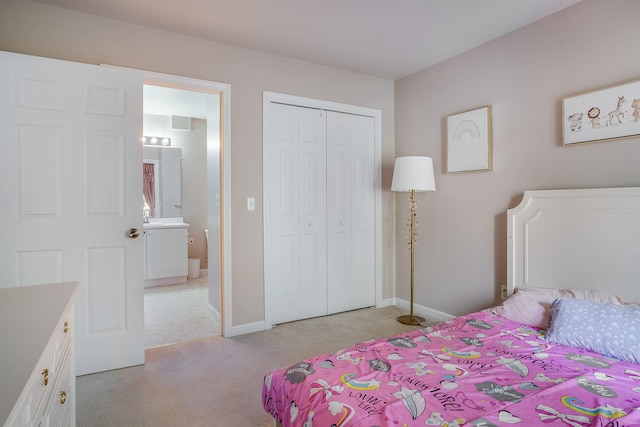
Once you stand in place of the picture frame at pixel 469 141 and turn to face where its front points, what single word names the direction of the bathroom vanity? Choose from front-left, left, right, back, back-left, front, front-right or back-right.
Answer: front-right

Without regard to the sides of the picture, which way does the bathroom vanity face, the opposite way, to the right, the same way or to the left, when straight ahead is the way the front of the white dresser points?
to the right

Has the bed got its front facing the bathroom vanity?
no

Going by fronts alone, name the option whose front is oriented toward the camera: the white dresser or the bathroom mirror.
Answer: the bathroom mirror

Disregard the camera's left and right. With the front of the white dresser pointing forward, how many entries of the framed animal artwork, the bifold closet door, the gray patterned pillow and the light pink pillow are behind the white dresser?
0

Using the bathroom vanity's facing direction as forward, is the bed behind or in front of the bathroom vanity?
in front

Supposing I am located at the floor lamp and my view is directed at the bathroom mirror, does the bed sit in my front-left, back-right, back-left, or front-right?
back-left

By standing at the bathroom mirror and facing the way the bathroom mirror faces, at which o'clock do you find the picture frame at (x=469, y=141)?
The picture frame is roughly at 11 o'clock from the bathroom mirror.

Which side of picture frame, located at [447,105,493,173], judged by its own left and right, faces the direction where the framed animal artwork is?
left

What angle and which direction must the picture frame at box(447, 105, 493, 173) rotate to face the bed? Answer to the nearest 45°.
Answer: approximately 45° to its left

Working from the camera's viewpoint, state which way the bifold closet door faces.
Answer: facing the viewer and to the right of the viewer

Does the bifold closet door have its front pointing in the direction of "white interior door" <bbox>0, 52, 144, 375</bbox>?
no

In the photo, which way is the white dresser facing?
to the viewer's right

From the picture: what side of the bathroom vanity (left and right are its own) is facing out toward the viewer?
front

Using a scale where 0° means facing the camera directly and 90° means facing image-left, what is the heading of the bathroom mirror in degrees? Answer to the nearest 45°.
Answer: approximately 0°

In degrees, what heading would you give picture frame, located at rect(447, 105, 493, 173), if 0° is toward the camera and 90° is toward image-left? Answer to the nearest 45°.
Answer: approximately 45°

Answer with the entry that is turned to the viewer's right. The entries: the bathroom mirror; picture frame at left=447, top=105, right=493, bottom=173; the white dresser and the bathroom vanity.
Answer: the white dresser

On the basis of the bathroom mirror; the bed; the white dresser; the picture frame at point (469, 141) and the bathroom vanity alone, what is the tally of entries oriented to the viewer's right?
1
